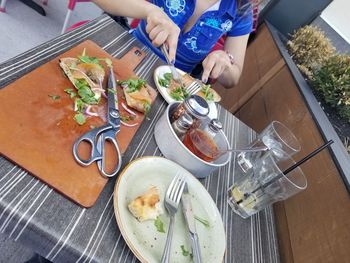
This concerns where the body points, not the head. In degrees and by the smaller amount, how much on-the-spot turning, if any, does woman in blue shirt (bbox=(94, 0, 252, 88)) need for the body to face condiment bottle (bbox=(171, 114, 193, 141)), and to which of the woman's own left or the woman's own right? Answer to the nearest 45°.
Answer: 0° — they already face it

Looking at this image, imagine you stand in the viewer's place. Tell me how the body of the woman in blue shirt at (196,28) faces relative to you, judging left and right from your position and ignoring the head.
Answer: facing the viewer

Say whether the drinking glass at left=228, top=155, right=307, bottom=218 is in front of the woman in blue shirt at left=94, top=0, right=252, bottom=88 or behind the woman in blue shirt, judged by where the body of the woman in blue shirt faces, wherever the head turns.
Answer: in front

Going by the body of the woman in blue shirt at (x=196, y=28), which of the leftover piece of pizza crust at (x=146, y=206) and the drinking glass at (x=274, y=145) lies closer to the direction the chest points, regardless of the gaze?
the leftover piece of pizza crust

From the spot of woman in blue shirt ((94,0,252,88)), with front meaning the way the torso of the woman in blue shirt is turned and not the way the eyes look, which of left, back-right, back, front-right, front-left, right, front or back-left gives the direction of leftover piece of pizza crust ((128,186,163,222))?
front

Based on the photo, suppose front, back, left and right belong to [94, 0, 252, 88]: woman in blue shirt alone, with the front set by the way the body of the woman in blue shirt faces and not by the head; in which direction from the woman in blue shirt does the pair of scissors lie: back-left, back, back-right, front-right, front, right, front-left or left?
front

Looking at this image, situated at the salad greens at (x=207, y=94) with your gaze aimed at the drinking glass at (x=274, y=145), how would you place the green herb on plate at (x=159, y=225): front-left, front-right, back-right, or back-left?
front-right

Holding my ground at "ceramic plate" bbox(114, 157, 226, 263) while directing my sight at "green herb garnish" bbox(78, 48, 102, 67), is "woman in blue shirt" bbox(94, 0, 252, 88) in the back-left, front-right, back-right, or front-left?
front-right

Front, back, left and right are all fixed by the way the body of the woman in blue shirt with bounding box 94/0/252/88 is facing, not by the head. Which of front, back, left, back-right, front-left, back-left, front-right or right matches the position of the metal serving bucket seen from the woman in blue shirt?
front

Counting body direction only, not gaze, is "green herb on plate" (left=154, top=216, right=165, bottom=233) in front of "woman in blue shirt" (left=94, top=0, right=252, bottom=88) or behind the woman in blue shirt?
in front

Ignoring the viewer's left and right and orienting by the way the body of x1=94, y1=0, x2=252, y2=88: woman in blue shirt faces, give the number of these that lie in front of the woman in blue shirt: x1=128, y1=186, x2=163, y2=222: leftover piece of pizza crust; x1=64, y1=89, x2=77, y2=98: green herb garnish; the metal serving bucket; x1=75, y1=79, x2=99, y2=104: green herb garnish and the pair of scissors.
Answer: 5

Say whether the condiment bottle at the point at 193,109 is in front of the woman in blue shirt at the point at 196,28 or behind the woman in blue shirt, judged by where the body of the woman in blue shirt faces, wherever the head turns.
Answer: in front

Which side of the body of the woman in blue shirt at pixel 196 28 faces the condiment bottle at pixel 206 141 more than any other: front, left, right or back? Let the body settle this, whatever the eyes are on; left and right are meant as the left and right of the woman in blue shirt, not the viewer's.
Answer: front
